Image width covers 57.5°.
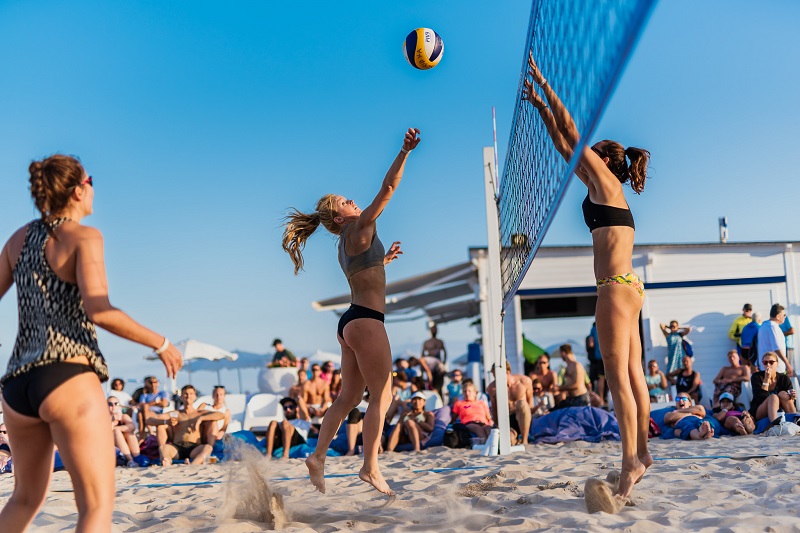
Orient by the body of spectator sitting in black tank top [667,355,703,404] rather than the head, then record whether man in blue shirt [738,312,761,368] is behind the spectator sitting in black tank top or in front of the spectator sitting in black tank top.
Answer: behind

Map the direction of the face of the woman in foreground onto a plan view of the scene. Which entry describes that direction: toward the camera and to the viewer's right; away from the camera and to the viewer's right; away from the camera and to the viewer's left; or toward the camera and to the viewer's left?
away from the camera and to the viewer's right

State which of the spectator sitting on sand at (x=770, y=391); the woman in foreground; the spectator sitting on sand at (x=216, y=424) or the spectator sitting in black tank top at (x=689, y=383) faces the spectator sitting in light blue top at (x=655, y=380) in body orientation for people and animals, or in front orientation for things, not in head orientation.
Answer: the woman in foreground

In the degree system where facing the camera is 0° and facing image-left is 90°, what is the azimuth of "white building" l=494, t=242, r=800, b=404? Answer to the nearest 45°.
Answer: approximately 0°

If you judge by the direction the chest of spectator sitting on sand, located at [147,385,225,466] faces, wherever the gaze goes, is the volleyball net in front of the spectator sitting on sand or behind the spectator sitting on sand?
in front

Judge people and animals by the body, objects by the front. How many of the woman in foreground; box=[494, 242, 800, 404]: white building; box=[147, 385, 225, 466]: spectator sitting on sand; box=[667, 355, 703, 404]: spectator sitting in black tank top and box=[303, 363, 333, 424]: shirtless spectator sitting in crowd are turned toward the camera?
4

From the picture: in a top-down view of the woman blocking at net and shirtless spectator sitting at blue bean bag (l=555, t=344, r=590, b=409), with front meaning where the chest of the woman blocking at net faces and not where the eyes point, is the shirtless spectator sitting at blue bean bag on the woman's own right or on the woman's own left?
on the woman's own right

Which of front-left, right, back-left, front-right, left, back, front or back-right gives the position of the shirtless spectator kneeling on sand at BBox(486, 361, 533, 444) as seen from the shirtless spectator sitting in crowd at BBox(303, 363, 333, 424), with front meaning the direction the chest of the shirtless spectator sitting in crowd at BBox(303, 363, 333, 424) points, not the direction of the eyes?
front-left

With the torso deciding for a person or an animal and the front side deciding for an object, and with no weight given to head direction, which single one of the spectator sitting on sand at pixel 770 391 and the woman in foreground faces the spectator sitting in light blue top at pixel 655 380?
the woman in foreground

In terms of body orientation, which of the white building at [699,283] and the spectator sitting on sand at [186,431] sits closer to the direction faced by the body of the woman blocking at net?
the spectator sitting on sand
